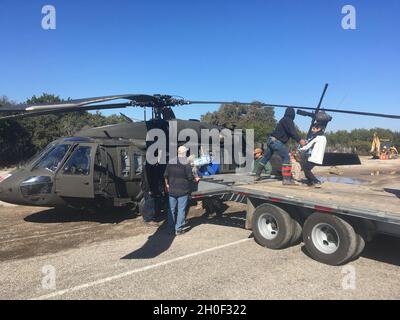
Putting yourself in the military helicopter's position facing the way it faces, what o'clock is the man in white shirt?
The man in white shirt is roughly at 8 o'clock from the military helicopter.

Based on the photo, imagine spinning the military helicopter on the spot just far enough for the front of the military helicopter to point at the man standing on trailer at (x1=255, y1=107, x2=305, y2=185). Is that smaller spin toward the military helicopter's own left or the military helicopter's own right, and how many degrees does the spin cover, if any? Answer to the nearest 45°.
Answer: approximately 135° to the military helicopter's own left

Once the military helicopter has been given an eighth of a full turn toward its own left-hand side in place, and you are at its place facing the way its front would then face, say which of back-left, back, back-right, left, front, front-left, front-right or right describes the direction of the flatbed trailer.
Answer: front-left

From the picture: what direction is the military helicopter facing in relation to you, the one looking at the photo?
facing the viewer and to the left of the viewer
